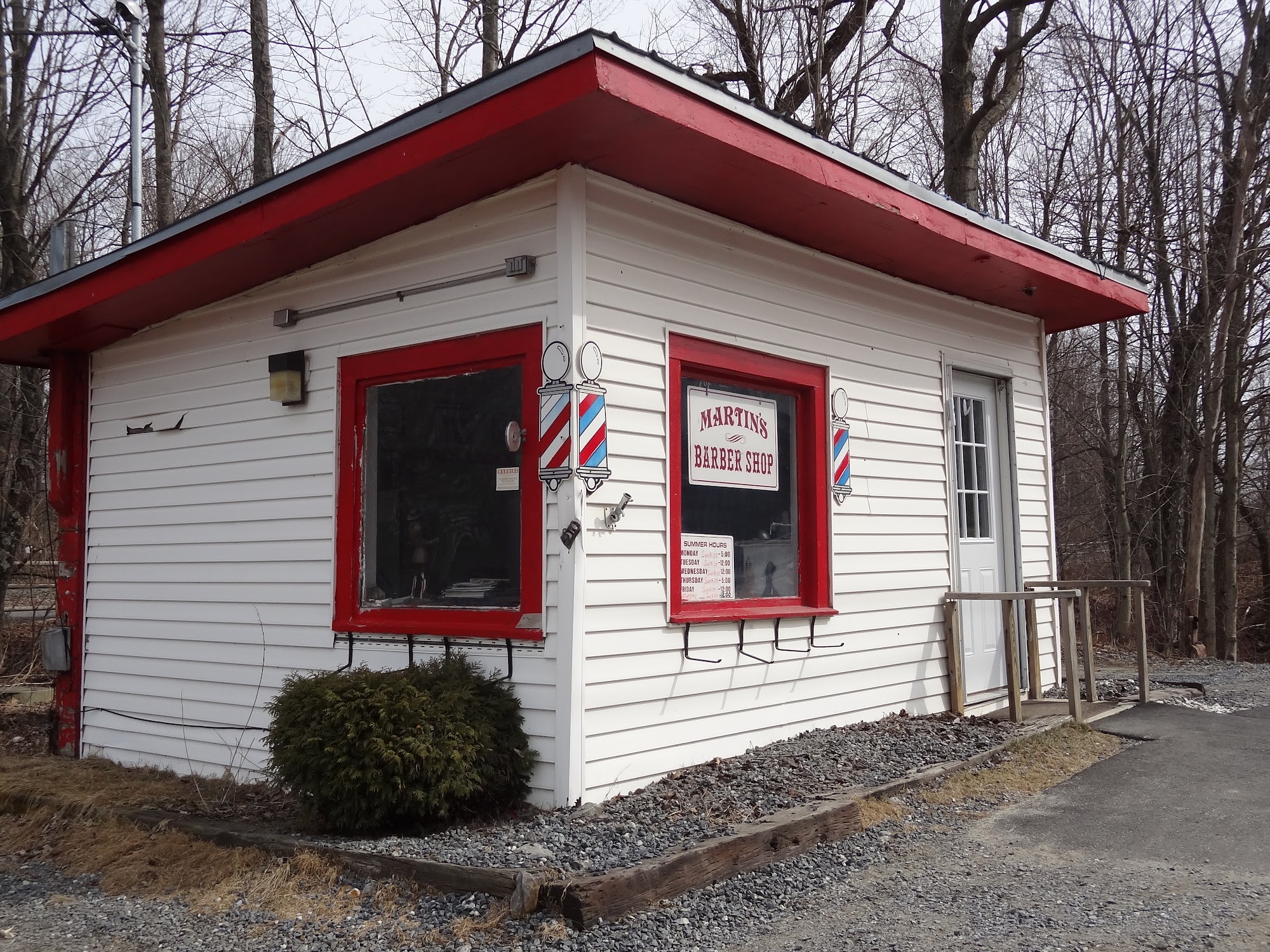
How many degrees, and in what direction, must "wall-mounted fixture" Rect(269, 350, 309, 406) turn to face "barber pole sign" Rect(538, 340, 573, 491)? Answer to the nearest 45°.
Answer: approximately 90° to its left

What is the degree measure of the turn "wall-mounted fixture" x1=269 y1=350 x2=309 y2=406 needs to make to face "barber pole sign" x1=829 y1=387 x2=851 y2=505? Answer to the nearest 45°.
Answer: approximately 135° to its left

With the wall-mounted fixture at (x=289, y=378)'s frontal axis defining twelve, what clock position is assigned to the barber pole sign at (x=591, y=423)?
The barber pole sign is roughly at 9 o'clock from the wall-mounted fixture.

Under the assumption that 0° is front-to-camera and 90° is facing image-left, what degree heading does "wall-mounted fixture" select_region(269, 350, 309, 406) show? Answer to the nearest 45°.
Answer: approximately 45°

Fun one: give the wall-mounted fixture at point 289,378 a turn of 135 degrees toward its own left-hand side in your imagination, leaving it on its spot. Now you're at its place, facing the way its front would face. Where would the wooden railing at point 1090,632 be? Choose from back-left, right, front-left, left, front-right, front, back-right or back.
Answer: front

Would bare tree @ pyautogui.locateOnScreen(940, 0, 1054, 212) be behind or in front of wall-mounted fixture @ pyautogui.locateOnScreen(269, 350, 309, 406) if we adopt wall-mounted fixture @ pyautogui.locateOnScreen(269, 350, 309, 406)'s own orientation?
behind

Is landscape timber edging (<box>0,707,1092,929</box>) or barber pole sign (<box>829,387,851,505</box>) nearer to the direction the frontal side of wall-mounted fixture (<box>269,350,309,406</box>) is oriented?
the landscape timber edging

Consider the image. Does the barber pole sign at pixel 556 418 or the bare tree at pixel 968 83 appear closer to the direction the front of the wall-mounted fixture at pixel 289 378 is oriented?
the barber pole sign
